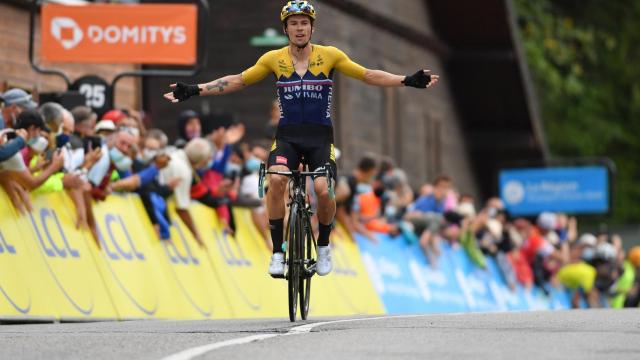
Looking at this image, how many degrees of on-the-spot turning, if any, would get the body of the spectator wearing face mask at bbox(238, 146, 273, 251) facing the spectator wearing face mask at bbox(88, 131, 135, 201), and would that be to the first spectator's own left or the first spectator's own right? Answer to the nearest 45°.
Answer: approximately 90° to the first spectator's own right

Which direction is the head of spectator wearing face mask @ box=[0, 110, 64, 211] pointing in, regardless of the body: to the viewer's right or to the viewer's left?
to the viewer's right

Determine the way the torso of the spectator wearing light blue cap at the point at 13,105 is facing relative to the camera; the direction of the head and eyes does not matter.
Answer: to the viewer's right

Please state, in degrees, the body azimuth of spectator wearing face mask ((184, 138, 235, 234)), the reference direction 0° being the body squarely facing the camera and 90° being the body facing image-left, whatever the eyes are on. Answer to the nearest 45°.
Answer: approximately 315°
